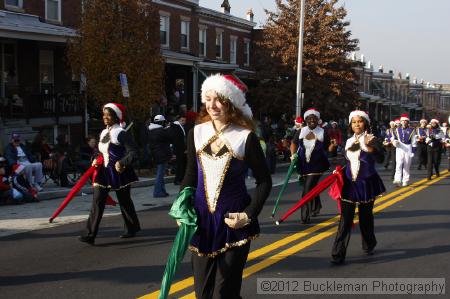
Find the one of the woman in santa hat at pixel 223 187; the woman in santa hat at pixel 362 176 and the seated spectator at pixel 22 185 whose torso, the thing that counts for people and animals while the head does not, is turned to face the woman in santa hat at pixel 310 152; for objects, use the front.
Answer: the seated spectator

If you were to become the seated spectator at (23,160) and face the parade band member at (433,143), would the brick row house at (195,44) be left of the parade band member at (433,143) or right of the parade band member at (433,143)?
left

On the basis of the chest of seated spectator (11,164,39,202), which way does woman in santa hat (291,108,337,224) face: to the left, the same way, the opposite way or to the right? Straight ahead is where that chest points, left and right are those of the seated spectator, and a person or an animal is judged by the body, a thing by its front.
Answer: to the right

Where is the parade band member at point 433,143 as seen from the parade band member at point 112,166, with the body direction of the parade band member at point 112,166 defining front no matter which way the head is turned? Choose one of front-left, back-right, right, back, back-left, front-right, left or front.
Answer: back

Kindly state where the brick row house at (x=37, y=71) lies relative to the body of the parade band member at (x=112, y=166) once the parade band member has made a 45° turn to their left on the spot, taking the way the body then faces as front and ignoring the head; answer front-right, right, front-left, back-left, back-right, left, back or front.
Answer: back

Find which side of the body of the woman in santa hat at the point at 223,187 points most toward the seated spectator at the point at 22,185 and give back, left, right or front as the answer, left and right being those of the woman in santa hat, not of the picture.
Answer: right

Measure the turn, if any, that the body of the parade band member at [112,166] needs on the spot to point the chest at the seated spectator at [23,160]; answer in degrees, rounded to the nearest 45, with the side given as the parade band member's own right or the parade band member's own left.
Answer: approximately 135° to the parade band member's own right

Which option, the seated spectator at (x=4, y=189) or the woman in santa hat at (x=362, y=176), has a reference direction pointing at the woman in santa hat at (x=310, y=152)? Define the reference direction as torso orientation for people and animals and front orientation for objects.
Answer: the seated spectator

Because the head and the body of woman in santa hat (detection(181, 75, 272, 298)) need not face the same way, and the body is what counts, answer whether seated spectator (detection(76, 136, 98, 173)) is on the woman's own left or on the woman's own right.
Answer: on the woman's own right

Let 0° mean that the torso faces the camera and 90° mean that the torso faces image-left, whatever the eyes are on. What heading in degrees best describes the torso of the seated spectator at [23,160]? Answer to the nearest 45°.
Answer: approximately 315°

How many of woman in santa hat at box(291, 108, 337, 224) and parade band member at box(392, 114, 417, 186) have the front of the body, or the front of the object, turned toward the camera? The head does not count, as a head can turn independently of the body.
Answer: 2

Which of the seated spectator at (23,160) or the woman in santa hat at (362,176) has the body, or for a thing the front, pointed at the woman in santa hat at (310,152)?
the seated spectator

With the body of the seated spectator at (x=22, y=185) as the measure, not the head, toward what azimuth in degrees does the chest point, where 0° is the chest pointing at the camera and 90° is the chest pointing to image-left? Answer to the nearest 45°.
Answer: approximately 315°

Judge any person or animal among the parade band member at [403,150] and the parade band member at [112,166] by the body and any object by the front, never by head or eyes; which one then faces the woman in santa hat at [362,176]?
the parade band member at [403,150]

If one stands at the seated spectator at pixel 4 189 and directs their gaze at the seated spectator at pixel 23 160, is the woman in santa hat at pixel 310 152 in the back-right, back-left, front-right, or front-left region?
back-right
